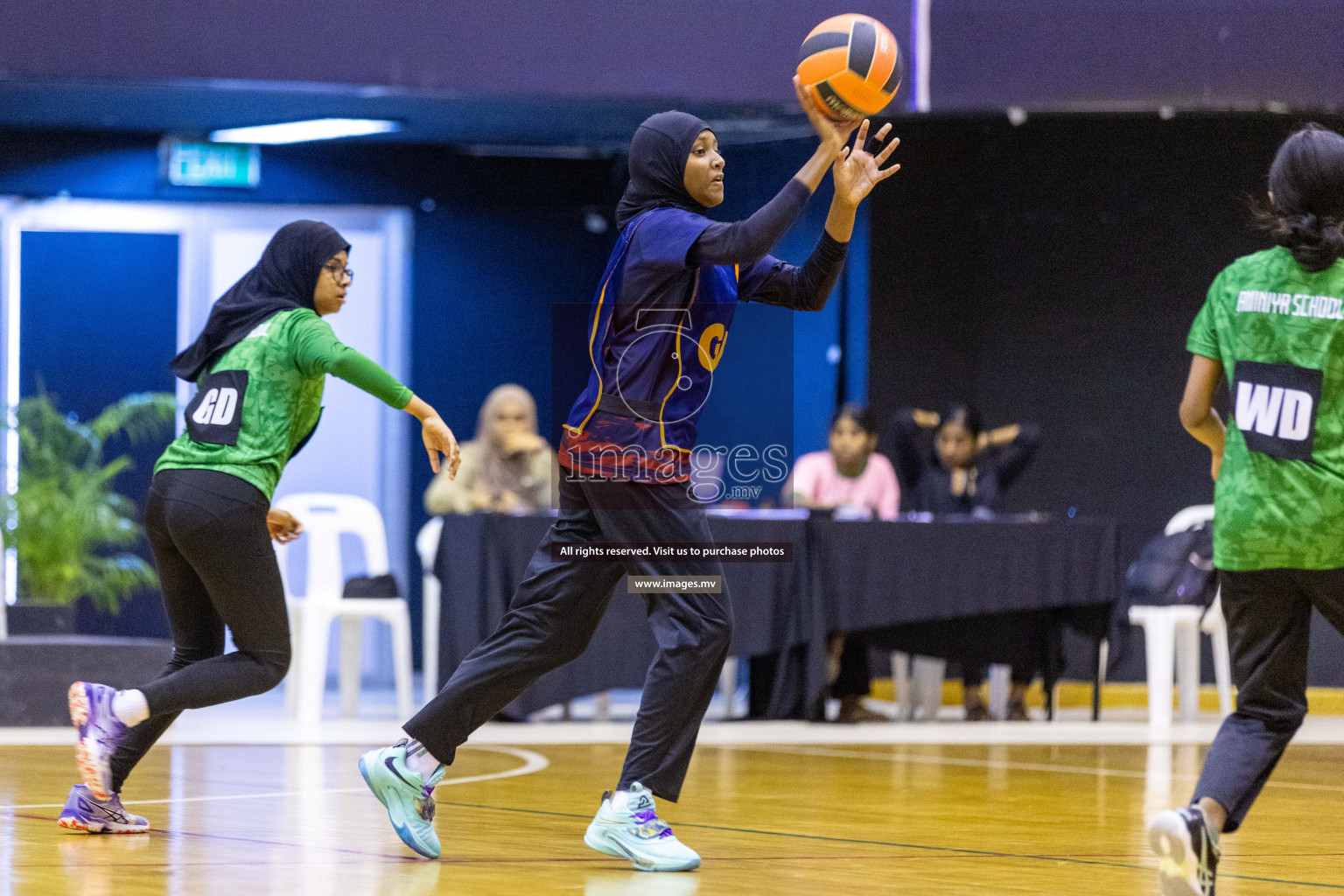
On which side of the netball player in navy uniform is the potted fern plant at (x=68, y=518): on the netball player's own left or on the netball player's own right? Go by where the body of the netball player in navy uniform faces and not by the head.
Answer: on the netball player's own left

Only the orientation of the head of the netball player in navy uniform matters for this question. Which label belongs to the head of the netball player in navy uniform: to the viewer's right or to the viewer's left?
to the viewer's right

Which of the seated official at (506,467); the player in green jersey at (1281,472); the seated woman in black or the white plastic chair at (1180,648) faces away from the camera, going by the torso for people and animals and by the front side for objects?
the player in green jersey

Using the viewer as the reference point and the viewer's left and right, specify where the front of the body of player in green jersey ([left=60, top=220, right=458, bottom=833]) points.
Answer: facing away from the viewer and to the right of the viewer

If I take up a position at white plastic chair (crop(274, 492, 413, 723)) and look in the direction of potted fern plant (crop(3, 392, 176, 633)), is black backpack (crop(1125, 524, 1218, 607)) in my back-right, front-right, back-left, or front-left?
back-right

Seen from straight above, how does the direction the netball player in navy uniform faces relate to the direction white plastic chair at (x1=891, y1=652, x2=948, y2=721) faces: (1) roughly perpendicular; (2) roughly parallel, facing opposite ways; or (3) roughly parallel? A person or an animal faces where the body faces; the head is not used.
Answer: roughly perpendicular

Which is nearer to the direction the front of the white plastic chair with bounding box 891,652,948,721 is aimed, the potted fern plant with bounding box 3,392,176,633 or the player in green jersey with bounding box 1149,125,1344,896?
the player in green jersey

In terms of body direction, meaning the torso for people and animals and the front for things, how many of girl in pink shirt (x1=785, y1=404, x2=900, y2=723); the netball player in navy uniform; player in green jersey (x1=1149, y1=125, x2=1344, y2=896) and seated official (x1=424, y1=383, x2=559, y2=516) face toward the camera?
2

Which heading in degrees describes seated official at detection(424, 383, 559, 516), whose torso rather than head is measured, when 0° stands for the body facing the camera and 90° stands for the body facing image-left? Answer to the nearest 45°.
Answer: approximately 0°

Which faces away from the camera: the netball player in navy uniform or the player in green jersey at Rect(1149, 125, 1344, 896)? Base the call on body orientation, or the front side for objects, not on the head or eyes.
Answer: the player in green jersey
